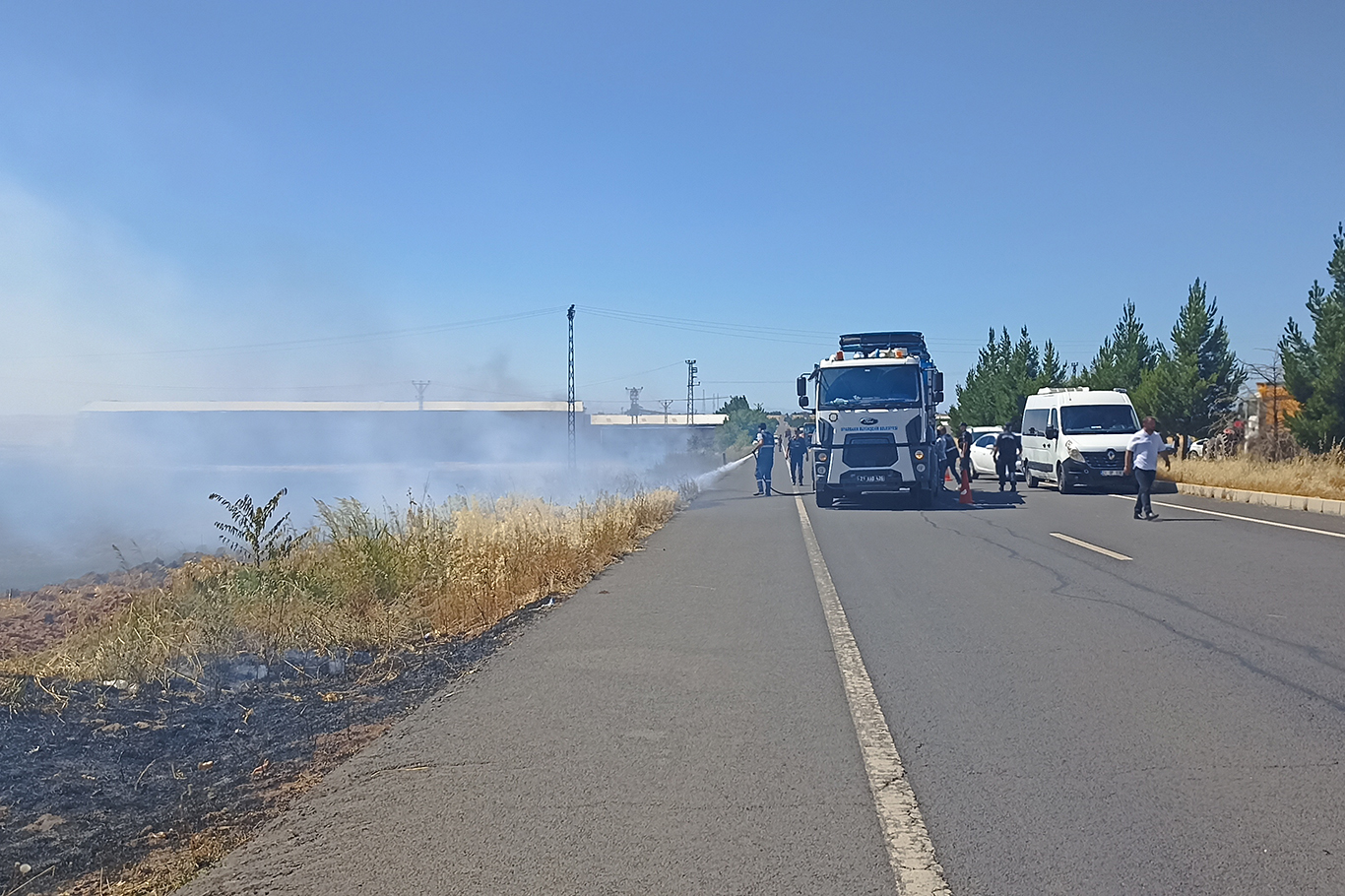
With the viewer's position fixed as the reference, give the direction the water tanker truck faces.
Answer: facing the viewer

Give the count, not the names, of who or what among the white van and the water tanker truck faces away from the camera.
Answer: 0

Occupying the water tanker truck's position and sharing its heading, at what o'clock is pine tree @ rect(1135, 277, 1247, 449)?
The pine tree is roughly at 7 o'clock from the water tanker truck.

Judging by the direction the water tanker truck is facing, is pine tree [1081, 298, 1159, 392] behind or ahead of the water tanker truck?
behind

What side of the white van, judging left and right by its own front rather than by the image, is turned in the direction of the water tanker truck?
right

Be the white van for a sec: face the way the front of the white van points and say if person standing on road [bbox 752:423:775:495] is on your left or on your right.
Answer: on your right

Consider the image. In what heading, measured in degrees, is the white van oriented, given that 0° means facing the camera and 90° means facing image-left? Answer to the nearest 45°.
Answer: approximately 315°

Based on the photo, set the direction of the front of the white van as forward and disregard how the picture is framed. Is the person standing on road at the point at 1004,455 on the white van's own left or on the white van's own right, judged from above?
on the white van's own right

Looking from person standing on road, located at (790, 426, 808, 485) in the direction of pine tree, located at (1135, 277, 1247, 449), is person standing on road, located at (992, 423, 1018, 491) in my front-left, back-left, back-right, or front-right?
front-right

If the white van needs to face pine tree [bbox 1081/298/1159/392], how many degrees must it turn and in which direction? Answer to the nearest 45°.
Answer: approximately 135° to its left

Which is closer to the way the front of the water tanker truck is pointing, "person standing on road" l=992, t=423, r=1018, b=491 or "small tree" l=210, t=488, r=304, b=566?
the small tree

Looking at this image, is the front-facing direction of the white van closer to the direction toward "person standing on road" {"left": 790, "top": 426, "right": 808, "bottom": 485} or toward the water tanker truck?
the water tanker truck
